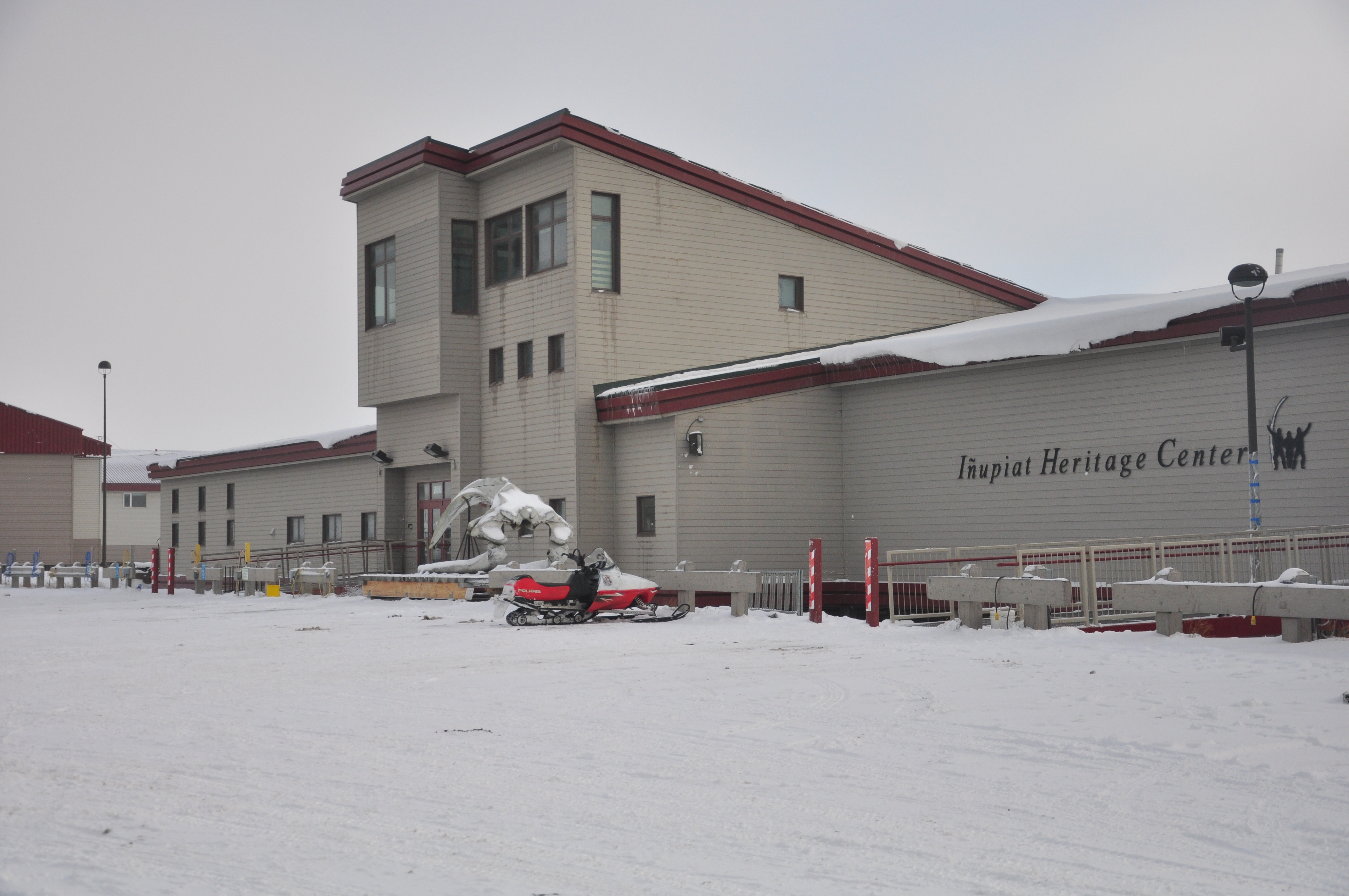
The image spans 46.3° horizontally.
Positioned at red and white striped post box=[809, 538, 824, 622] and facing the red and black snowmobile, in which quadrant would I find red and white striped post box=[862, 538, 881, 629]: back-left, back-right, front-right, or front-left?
back-left

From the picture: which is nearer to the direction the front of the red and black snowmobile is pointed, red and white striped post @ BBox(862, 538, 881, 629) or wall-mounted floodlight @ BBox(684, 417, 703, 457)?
the red and white striped post

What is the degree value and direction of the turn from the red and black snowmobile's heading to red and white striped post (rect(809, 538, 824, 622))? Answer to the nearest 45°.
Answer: approximately 45° to its right

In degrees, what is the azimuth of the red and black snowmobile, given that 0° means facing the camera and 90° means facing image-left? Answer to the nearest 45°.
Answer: approximately 270°

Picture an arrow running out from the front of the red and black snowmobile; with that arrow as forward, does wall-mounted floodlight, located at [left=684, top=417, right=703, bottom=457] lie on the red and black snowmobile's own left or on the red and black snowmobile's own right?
on the red and black snowmobile's own left

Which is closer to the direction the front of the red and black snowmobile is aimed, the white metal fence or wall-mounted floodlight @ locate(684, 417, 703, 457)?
the white metal fence

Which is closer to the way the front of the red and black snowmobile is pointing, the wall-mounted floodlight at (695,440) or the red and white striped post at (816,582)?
the red and white striped post

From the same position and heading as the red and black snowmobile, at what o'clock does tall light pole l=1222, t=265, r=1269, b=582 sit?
The tall light pole is roughly at 1 o'clock from the red and black snowmobile.

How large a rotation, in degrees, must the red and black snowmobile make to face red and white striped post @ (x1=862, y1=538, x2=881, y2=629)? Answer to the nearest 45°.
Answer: approximately 45° to its right

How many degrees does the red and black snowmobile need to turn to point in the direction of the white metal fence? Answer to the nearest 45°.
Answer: approximately 45° to its right
